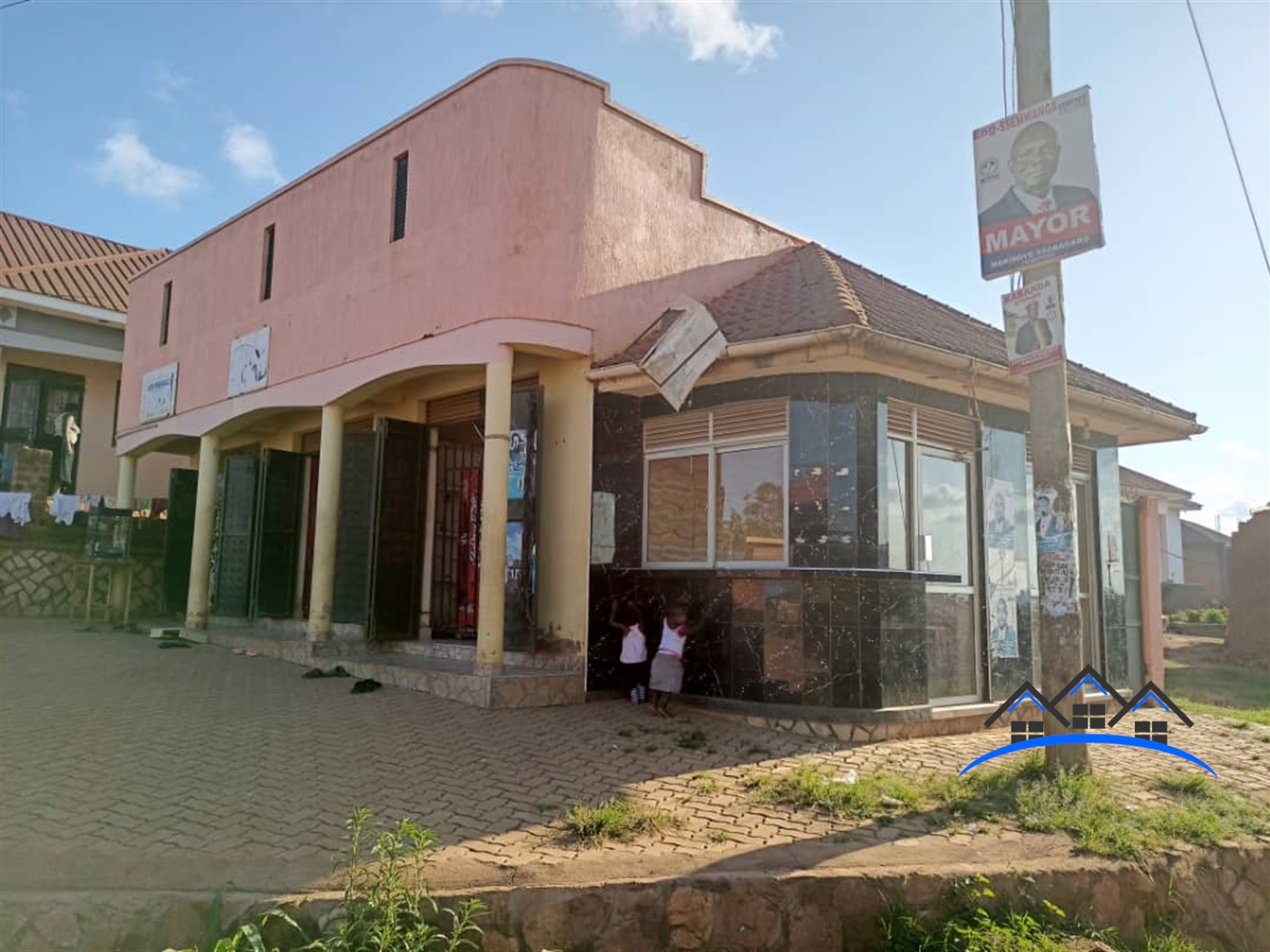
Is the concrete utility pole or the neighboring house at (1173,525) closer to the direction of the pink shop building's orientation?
the concrete utility pole

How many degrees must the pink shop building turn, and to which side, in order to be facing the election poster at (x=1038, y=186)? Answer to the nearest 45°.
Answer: approximately 90° to its left

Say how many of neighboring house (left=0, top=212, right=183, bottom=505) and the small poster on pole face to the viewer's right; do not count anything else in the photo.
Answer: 0

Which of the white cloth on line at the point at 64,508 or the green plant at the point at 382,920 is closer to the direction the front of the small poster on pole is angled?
the green plant

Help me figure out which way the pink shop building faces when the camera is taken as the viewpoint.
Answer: facing the viewer and to the left of the viewer

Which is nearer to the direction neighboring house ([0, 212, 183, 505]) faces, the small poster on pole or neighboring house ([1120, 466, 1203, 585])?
the small poster on pole

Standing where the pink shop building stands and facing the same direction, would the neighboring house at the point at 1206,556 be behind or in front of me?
behind

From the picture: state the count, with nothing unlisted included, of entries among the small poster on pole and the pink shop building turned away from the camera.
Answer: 0

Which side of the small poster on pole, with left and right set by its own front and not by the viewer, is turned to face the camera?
front

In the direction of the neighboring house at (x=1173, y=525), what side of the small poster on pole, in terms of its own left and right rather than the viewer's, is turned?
back
